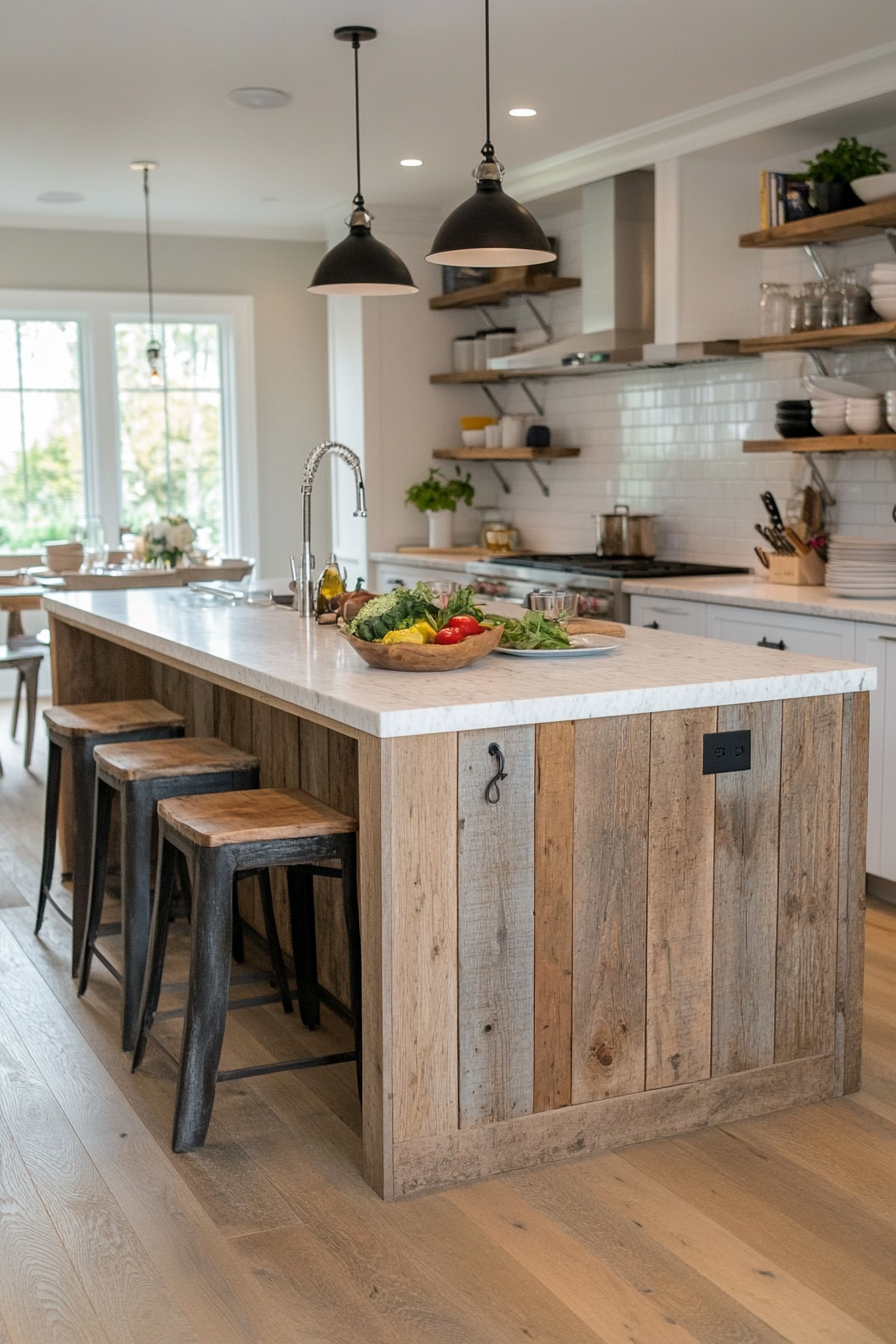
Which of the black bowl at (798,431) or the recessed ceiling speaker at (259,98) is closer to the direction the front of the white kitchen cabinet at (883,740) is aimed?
the recessed ceiling speaker

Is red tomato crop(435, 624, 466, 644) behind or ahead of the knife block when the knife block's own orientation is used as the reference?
ahead

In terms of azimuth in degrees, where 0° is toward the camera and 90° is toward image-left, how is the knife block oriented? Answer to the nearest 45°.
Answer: approximately 45°

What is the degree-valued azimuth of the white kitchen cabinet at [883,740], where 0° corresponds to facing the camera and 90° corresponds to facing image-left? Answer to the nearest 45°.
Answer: approximately 45°

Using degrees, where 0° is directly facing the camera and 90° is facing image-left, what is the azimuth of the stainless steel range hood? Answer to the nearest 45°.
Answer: approximately 45°

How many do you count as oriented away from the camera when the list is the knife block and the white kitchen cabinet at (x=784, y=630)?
0

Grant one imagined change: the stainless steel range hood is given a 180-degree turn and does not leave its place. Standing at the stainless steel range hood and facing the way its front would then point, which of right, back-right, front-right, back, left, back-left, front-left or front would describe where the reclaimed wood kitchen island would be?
back-right

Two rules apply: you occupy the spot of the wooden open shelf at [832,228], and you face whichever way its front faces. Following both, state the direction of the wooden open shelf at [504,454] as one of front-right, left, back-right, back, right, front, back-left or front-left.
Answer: right
